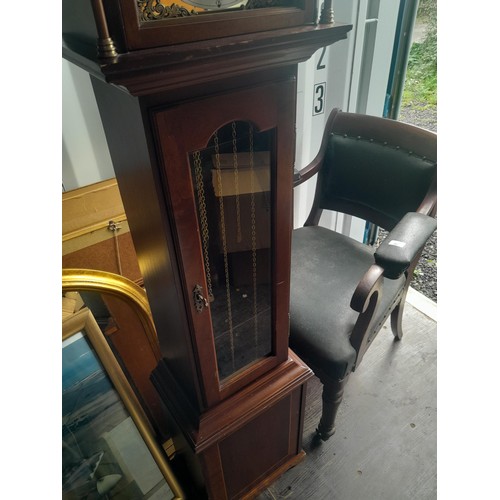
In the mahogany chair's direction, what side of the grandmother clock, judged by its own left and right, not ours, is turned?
left

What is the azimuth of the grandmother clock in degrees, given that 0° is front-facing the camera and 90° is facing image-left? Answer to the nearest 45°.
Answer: approximately 315°

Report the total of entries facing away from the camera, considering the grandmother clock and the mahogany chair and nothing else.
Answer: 0

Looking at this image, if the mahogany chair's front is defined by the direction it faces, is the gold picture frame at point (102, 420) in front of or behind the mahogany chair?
in front

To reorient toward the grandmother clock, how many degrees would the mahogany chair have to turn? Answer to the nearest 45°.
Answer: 0° — it already faces it
